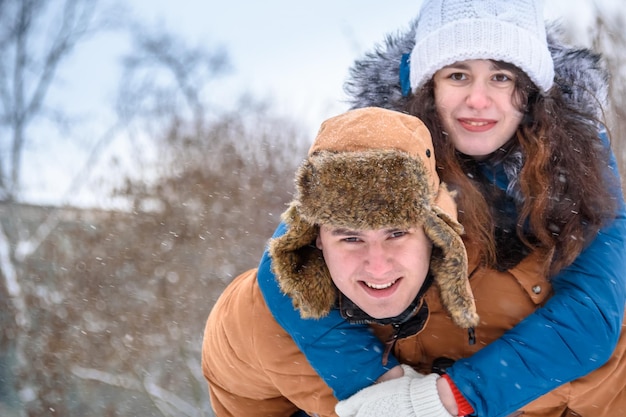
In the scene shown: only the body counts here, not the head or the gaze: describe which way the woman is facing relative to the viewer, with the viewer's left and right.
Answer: facing the viewer and to the left of the viewer
